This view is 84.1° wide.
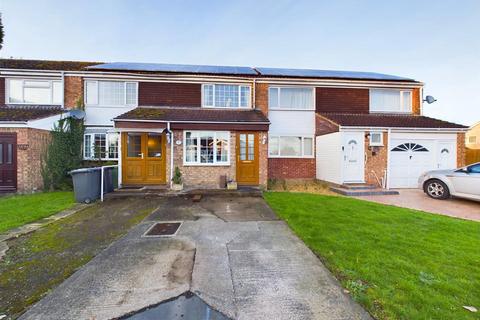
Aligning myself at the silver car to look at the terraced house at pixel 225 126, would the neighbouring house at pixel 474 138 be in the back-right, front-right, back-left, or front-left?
back-right

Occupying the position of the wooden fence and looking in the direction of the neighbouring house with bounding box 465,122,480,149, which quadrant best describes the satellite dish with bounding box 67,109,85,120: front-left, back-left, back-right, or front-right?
back-left

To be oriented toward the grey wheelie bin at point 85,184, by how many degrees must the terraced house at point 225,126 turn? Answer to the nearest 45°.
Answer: approximately 45° to its right

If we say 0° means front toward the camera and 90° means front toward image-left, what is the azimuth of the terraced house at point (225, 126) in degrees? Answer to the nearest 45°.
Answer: approximately 0°

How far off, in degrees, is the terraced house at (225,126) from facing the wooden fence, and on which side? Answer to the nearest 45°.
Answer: approximately 90° to its left

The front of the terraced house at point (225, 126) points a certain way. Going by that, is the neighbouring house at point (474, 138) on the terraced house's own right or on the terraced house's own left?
on the terraced house's own left
